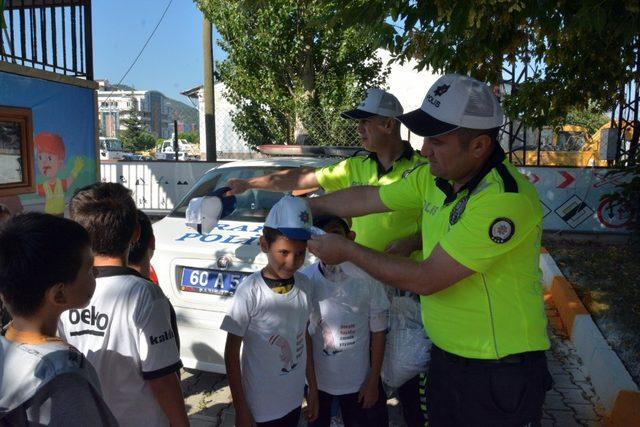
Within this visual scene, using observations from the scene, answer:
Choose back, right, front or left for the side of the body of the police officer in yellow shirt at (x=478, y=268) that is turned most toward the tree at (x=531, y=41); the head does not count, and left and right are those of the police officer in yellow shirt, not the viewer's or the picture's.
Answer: right

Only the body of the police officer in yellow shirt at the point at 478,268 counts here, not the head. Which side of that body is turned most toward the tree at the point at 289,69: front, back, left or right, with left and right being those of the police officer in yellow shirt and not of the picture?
right

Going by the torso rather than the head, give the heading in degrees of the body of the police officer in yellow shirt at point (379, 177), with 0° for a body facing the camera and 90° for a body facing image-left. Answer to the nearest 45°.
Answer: approximately 45°

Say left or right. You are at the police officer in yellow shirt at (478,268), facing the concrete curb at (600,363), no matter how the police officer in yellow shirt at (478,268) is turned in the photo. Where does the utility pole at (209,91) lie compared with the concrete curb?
left

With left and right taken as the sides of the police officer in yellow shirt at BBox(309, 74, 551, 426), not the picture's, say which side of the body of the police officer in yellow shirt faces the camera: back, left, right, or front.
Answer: left

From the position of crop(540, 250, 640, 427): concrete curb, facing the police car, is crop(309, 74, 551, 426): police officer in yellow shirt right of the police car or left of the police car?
left

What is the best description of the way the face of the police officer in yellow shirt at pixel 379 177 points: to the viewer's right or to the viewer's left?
to the viewer's left

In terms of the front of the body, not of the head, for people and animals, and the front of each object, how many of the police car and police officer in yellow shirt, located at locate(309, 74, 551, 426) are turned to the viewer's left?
1

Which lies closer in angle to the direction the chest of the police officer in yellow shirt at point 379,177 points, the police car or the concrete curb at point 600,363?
the police car
